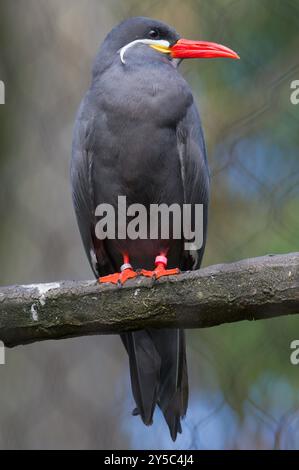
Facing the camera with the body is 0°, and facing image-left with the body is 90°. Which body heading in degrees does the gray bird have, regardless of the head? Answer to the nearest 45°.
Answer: approximately 0°
